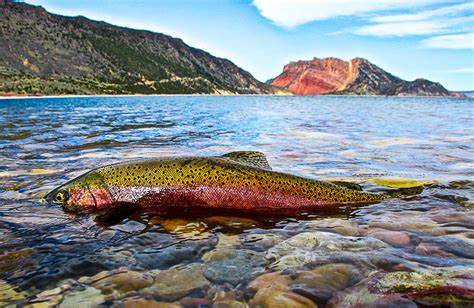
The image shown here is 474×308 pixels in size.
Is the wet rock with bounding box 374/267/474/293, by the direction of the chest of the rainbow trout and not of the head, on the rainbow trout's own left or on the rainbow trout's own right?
on the rainbow trout's own left

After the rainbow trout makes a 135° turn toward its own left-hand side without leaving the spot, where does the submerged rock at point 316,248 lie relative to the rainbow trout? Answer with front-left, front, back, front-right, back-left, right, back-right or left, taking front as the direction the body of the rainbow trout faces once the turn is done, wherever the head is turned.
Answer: front

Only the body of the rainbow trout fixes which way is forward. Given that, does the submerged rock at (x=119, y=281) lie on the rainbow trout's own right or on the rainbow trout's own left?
on the rainbow trout's own left

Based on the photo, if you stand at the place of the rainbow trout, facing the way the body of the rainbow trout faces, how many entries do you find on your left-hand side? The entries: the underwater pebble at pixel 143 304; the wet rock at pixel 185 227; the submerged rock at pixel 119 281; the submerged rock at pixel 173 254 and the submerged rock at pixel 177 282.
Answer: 5

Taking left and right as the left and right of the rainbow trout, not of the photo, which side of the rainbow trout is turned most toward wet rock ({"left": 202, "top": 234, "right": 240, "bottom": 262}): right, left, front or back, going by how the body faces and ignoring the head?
left

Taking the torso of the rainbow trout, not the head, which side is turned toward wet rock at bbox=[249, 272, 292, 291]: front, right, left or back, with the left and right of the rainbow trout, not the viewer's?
left

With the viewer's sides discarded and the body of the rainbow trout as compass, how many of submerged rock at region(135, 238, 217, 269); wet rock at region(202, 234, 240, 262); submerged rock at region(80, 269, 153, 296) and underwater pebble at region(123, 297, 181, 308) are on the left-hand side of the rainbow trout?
4

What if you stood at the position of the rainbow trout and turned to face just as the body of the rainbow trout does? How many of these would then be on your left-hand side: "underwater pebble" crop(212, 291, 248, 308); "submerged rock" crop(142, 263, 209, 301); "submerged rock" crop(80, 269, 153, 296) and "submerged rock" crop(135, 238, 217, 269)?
4

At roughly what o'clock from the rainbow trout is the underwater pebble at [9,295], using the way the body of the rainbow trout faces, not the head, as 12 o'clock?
The underwater pebble is roughly at 10 o'clock from the rainbow trout.

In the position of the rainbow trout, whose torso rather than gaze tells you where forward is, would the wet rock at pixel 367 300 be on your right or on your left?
on your left

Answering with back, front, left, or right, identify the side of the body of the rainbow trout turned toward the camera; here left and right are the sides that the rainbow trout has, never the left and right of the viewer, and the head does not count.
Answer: left

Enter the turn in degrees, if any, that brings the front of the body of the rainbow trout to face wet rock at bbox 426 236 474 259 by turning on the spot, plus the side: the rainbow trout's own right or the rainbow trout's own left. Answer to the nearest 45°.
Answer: approximately 135° to the rainbow trout's own left

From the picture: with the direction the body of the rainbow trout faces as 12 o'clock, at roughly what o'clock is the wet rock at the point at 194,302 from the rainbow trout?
The wet rock is roughly at 9 o'clock from the rainbow trout.

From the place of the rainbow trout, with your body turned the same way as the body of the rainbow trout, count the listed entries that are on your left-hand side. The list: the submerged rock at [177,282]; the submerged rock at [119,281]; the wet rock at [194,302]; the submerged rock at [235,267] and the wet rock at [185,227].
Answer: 5

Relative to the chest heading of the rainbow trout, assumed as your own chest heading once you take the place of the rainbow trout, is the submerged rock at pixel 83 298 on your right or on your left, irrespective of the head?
on your left

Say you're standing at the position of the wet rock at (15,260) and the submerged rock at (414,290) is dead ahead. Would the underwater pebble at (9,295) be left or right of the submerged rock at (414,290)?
right

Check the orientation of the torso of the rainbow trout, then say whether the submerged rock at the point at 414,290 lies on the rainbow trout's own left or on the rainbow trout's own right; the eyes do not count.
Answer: on the rainbow trout's own left

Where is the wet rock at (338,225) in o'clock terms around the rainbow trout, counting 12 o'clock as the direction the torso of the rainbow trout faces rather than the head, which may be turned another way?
The wet rock is roughly at 7 o'clock from the rainbow trout.
